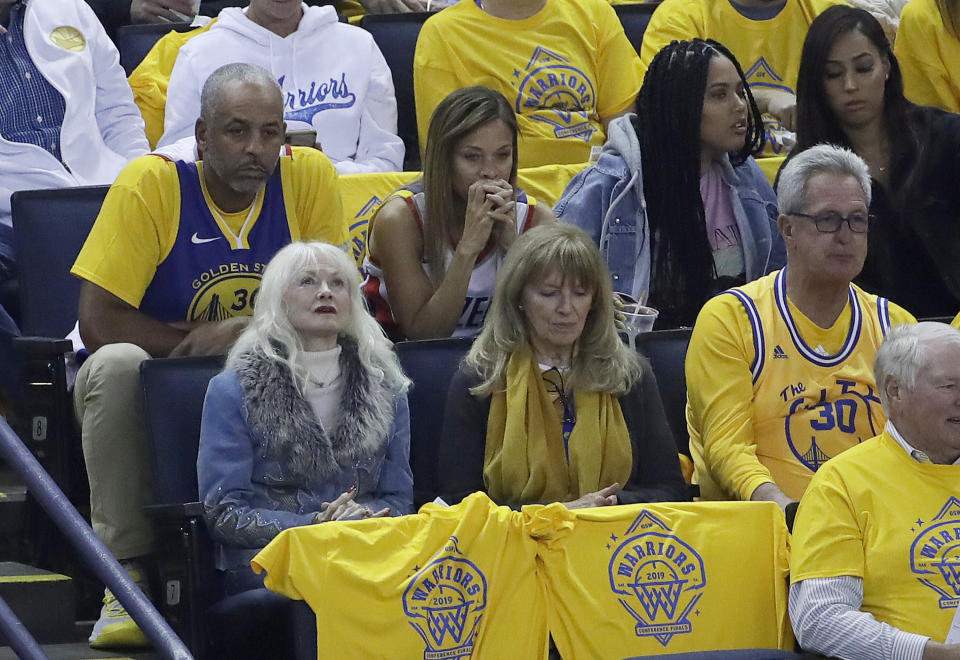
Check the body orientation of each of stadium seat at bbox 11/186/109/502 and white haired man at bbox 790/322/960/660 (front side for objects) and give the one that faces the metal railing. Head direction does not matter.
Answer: the stadium seat

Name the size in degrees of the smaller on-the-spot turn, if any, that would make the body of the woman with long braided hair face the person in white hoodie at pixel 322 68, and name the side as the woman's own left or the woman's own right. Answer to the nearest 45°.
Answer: approximately 180°

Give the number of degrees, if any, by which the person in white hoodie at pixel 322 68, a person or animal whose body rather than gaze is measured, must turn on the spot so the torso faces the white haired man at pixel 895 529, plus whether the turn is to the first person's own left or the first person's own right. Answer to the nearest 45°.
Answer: approximately 45° to the first person's own left

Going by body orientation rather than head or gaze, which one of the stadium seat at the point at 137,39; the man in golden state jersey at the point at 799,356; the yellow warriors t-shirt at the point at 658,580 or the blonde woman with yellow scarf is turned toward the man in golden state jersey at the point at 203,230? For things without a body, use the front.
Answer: the stadium seat

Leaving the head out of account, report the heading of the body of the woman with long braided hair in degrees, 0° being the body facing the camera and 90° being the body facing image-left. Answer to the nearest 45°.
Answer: approximately 315°
